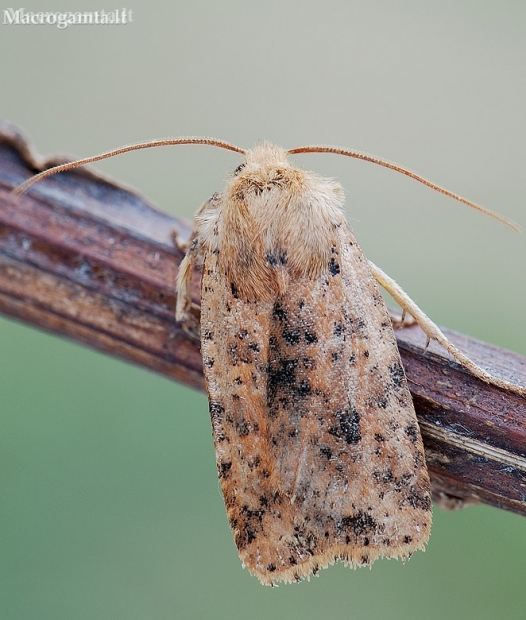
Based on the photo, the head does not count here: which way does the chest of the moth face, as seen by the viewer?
away from the camera
